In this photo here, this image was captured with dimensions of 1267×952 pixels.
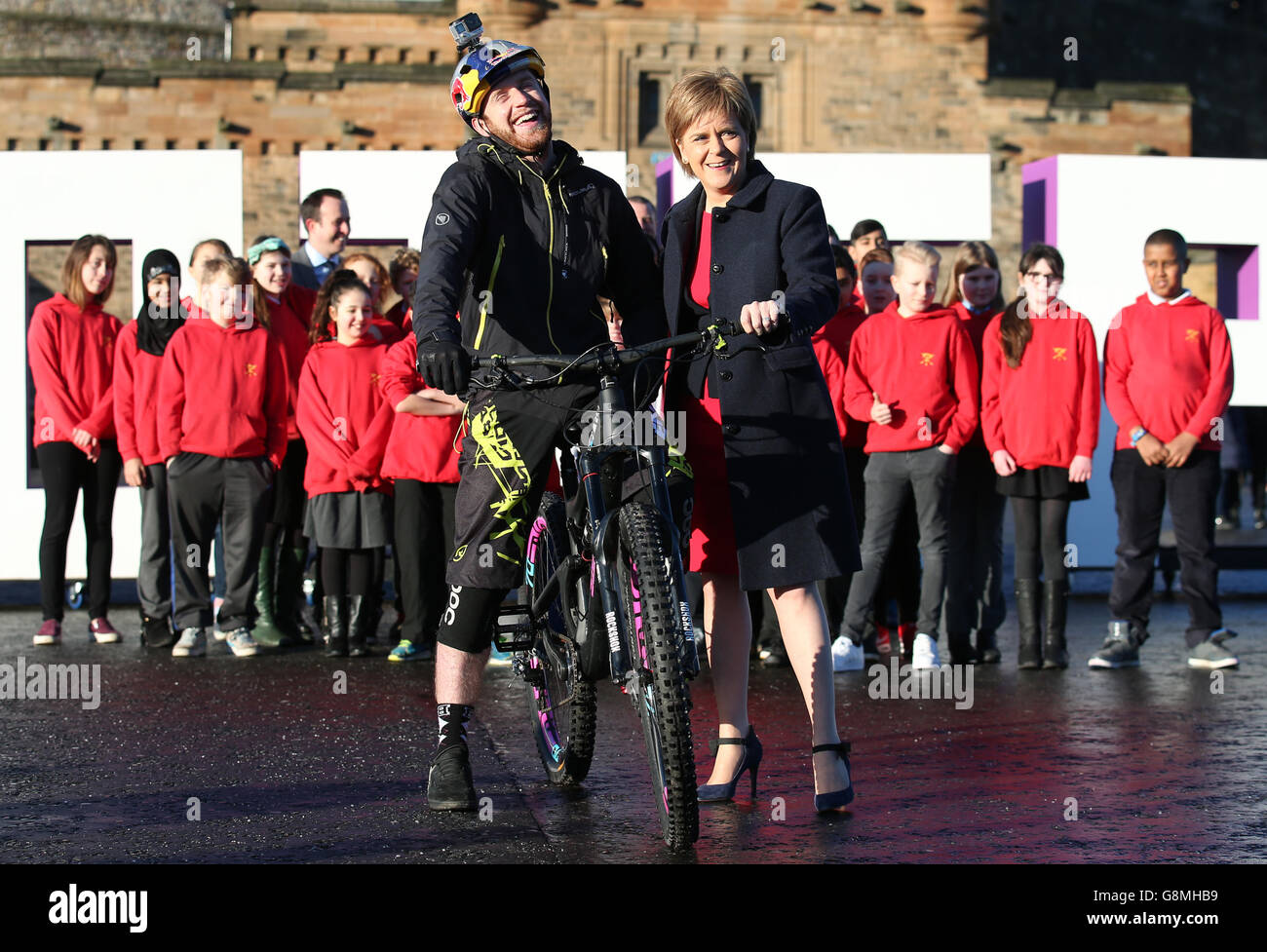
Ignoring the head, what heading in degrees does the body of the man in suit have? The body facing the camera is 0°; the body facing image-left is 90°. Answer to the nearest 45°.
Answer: approximately 315°

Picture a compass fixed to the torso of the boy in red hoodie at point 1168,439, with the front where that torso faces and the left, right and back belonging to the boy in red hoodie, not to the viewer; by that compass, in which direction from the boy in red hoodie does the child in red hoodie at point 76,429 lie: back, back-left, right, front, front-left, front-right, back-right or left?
right

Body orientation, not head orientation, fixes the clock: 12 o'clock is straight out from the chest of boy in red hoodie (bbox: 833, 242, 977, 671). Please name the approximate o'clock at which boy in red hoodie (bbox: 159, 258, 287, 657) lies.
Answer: boy in red hoodie (bbox: 159, 258, 287, 657) is roughly at 3 o'clock from boy in red hoodie (bbox: 833, 242, 977, 671).

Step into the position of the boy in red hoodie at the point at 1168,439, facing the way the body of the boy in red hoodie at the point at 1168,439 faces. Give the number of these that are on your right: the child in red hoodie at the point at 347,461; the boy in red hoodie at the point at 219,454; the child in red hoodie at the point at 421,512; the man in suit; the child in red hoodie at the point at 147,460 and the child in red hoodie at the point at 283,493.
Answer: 6

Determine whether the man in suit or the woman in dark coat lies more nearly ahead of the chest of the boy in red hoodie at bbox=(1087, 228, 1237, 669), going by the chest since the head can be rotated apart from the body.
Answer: the woman in dark coat

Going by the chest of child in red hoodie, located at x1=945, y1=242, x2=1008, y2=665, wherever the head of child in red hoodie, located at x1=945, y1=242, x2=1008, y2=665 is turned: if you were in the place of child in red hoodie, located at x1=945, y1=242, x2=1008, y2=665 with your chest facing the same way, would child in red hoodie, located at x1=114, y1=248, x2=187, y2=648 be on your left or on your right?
on your right

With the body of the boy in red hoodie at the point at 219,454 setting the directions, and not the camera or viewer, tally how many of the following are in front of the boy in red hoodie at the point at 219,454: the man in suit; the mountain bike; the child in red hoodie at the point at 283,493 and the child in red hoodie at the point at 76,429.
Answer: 1

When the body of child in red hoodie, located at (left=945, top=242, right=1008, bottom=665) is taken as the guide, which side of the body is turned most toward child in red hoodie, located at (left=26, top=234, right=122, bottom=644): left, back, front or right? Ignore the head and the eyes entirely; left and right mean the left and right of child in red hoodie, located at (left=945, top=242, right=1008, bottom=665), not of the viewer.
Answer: right

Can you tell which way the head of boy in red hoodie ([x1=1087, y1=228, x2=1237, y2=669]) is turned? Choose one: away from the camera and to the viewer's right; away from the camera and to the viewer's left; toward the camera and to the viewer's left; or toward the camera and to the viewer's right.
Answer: toward the camera and to the viewer's left
